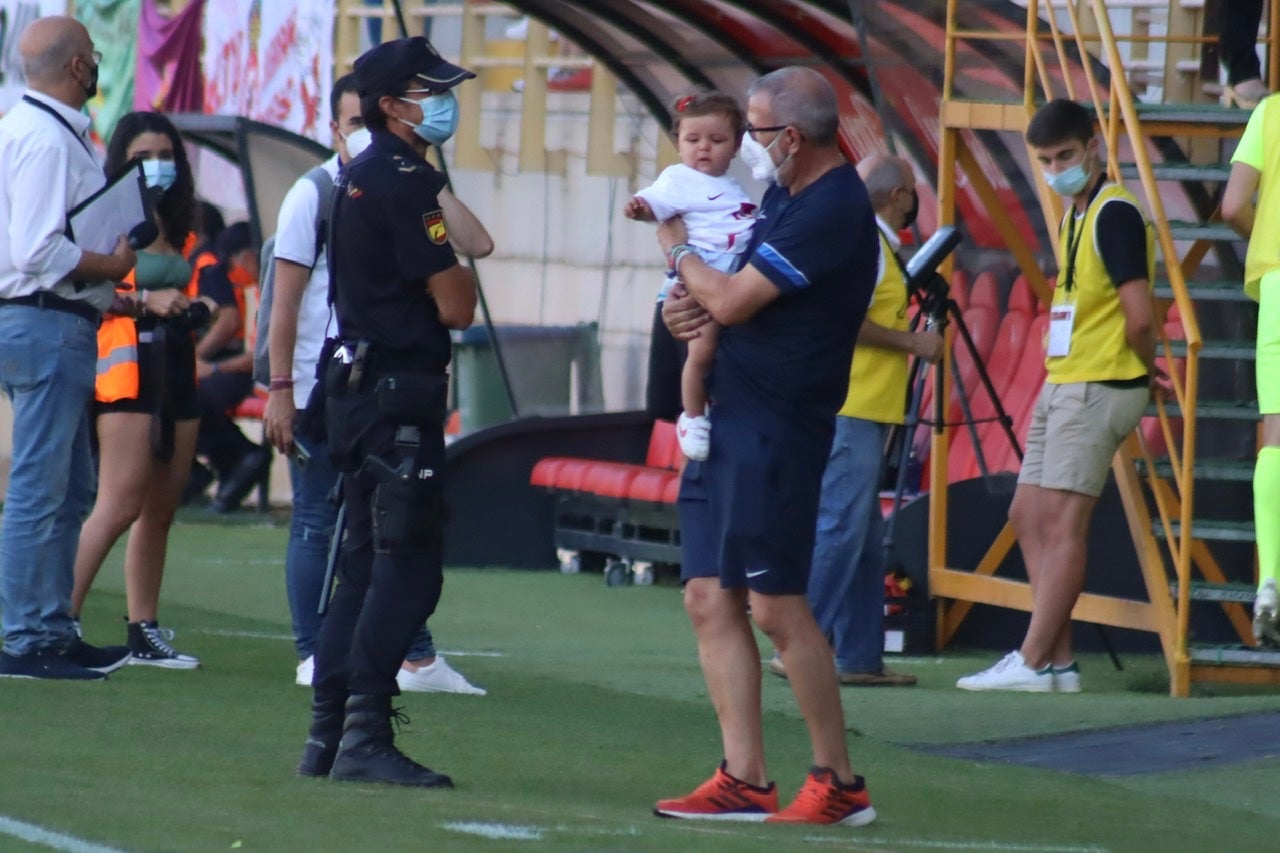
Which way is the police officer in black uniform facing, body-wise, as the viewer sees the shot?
to the viewer's right

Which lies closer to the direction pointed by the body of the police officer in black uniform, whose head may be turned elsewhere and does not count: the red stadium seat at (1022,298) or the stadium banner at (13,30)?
the red stadium seat

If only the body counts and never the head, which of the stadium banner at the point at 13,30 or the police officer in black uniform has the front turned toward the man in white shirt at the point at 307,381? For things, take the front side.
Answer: the stadium banner

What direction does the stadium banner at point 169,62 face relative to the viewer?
toward the camera

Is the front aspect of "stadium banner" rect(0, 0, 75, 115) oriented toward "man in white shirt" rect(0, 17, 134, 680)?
yes

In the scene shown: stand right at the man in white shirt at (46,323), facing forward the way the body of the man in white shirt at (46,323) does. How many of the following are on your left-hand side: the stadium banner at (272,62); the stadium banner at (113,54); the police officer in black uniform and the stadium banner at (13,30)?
3

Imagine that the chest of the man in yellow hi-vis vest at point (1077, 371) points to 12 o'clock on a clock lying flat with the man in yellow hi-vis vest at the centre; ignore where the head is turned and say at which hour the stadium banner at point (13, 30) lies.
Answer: The stadium banner is roughly at 3 o'clock from the man in yellow hi-vis vest.

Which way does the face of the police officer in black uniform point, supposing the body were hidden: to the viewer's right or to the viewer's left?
to the viewer's right

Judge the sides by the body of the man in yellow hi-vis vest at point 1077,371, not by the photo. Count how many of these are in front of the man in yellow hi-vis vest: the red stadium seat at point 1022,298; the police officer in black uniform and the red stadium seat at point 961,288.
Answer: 1

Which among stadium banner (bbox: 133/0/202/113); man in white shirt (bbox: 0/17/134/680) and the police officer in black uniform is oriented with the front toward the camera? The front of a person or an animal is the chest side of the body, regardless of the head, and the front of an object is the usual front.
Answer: the stadium banner

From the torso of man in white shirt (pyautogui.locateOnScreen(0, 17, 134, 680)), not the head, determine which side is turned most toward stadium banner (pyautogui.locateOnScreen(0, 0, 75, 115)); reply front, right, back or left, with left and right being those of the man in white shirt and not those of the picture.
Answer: left

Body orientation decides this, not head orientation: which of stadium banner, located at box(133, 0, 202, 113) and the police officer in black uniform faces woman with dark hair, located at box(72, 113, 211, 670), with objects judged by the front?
the stadium banner

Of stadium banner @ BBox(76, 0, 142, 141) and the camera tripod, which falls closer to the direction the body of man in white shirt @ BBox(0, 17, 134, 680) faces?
the camera tripod

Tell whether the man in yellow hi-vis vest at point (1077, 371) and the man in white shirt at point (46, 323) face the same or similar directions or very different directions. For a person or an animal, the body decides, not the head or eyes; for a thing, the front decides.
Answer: very different directions

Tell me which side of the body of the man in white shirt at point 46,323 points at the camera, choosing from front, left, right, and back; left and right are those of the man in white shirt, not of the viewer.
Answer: right

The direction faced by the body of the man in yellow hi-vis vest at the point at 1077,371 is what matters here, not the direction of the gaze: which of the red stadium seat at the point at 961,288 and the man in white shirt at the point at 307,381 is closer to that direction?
the man in white shirt

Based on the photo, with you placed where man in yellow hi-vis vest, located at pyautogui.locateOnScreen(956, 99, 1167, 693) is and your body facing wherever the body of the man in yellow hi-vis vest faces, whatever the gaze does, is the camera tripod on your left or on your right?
on your right
